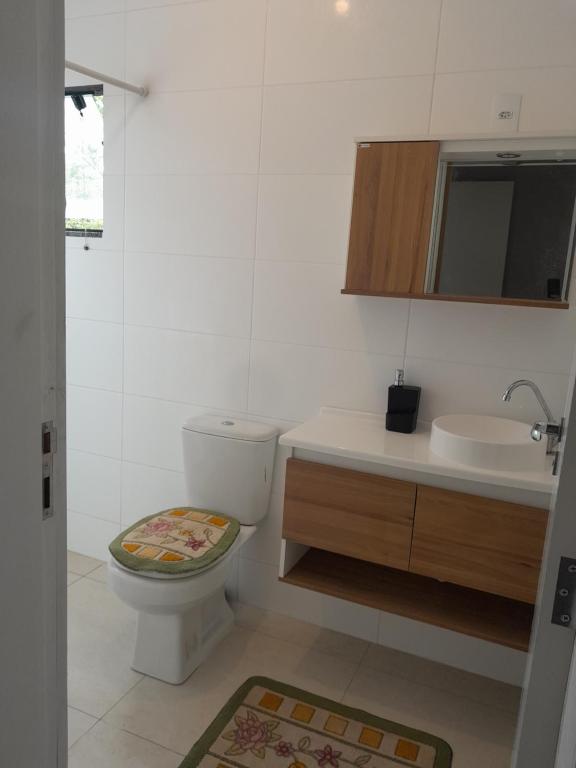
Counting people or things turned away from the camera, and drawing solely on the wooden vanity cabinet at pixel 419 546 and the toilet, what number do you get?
0

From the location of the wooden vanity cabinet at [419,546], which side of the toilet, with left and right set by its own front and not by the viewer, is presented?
left

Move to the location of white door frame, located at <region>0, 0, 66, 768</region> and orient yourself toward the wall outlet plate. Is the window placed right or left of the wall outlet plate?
left

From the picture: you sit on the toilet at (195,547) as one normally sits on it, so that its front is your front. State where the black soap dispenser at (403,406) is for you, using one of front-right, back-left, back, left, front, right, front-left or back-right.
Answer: back-left

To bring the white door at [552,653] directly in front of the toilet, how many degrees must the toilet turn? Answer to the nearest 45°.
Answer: approximately 45° to its left

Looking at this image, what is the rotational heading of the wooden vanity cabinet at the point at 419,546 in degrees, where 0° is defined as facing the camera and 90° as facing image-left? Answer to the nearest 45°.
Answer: approximately 45°

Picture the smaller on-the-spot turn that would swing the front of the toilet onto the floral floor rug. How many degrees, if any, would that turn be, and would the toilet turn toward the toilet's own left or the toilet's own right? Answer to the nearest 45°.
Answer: approximately 90° to the toilet's own left

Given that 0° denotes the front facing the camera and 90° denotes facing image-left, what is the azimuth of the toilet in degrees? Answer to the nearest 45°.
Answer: approximately 45°

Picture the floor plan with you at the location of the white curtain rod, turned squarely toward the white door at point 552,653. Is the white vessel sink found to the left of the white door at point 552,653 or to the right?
left
